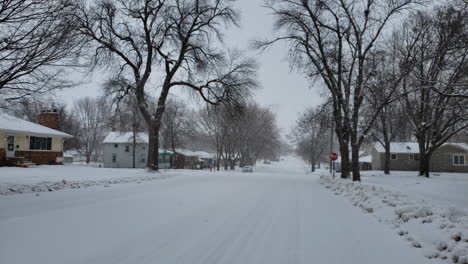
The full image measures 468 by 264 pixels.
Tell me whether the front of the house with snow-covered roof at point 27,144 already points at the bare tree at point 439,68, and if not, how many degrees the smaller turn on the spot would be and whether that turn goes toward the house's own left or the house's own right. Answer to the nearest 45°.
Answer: approximately 45° to the house's own left
